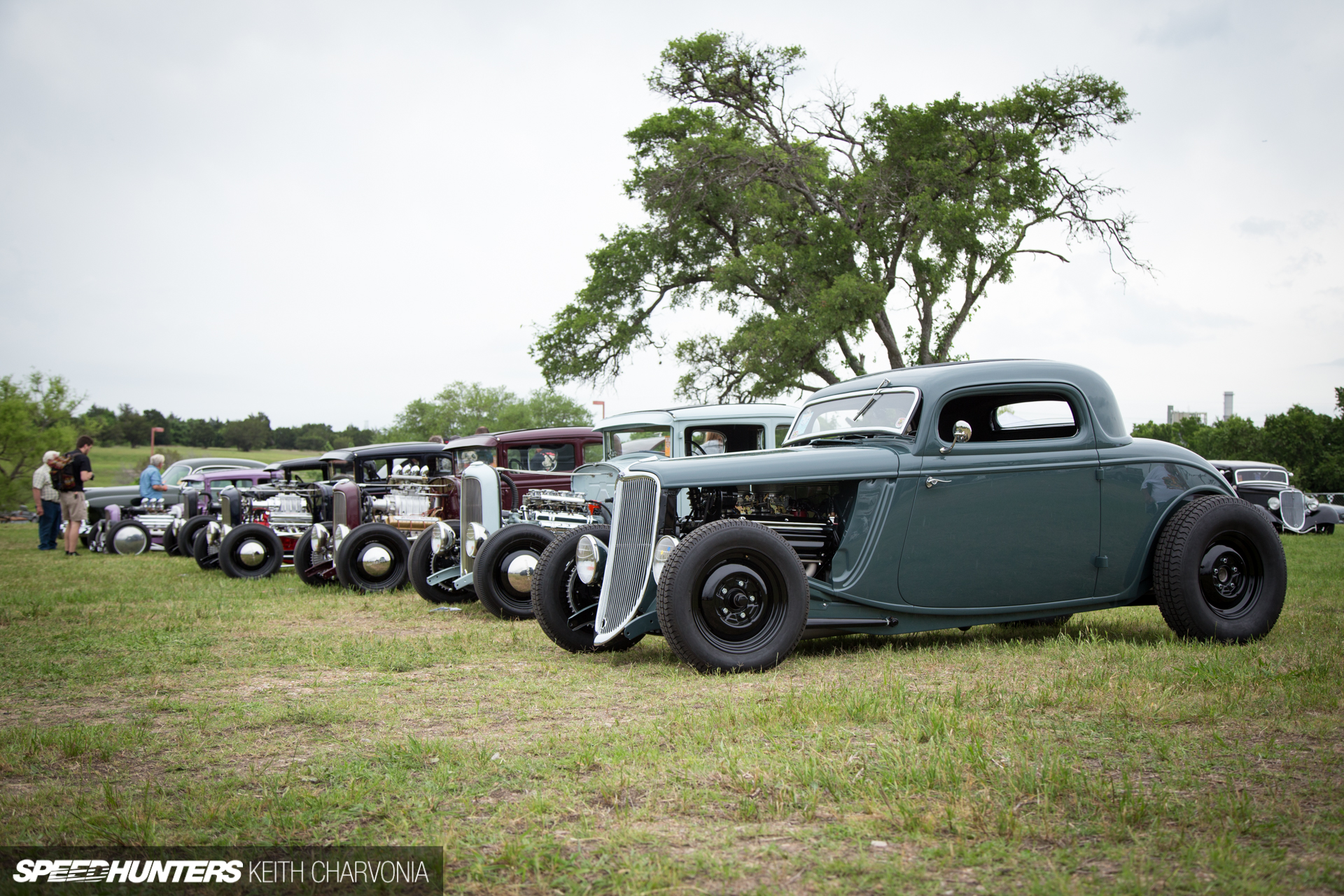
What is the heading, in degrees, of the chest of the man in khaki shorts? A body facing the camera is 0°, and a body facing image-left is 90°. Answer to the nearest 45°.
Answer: approximately 270°

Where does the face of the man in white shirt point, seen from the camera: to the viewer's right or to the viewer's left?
to the viewer's right

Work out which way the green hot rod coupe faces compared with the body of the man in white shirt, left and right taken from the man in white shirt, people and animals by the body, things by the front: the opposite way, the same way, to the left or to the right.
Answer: the opposite way

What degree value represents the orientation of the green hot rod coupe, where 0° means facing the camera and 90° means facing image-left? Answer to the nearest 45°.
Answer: approximately 45°

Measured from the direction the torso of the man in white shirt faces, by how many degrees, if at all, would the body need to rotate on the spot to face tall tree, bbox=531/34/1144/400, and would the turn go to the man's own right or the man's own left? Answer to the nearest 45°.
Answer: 0° — they already face it

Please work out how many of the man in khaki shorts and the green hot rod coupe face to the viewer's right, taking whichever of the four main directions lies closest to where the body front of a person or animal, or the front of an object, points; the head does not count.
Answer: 1
